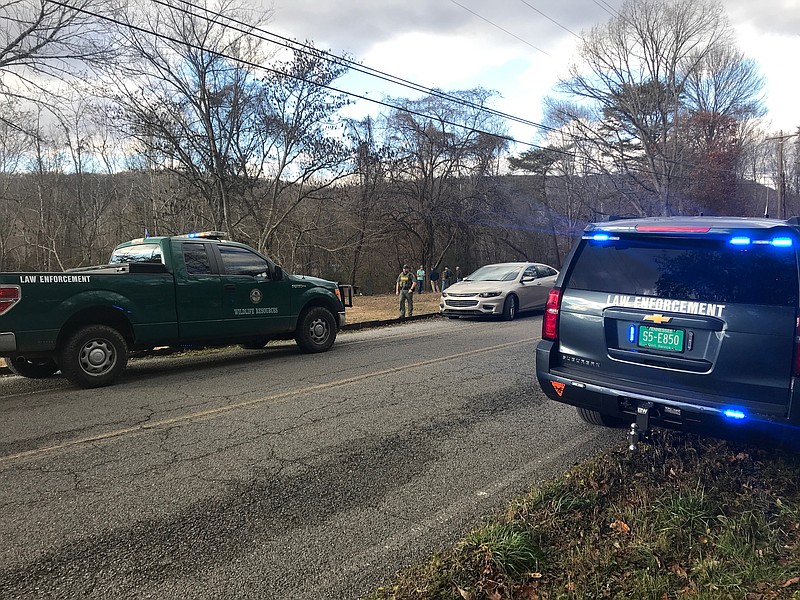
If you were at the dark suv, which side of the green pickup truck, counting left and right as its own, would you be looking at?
right

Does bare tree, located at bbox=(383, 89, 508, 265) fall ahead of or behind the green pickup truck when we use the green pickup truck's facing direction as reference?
ahead

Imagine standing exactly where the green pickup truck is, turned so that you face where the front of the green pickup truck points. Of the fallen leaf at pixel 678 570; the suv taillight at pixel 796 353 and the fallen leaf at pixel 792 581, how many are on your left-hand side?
0

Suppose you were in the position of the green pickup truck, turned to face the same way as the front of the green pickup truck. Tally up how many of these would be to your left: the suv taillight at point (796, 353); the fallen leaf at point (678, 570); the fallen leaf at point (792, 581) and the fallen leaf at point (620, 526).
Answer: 0

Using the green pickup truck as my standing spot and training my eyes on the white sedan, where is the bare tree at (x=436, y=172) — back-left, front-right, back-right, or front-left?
front-left

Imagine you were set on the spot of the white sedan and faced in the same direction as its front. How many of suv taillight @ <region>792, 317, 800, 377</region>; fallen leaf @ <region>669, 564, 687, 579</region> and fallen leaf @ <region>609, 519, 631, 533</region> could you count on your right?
0

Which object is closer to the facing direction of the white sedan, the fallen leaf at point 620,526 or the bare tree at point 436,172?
the fallen leaf

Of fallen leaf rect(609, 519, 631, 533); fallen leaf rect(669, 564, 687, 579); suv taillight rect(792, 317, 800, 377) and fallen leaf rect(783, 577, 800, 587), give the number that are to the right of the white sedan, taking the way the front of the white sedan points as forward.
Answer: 0

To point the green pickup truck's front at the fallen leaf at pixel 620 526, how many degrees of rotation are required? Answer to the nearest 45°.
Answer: approximately 90° to its right

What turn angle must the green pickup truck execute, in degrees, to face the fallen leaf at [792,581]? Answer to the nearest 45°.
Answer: approximately 90° to its right

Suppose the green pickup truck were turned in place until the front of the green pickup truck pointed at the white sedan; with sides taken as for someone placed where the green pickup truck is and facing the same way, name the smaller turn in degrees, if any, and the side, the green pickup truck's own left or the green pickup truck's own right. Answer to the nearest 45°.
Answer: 0° — it already faces it

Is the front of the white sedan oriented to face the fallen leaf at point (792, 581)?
no

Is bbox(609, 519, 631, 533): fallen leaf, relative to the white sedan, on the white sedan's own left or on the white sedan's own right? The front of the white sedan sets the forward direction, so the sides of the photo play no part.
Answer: on the white sedan's own left

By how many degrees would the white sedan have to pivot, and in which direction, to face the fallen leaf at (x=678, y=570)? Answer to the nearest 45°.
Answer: approximately 45° to its left

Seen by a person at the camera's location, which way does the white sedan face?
facing the viewer and to the left of the viewer

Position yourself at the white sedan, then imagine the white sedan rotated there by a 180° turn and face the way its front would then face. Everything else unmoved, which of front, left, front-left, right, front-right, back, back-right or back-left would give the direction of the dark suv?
back-right

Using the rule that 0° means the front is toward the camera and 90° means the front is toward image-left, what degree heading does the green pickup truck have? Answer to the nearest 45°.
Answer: approximately 225°

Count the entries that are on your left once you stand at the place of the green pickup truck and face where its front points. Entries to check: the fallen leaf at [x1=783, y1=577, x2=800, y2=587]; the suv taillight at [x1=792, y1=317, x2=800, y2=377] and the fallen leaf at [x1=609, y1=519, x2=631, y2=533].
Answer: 0

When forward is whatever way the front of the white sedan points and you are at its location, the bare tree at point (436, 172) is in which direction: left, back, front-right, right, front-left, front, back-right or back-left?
back-right
